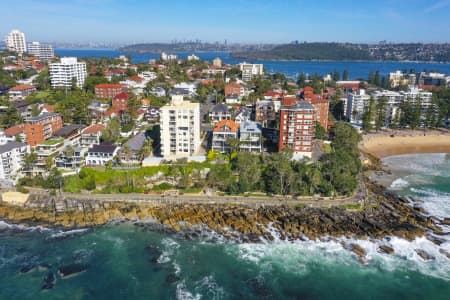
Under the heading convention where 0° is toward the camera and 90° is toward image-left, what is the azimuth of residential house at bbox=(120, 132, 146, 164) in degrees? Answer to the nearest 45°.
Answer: approximately 0°

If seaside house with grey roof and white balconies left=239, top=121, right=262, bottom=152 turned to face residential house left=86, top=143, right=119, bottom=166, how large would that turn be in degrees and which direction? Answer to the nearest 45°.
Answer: approximately 90° to its right

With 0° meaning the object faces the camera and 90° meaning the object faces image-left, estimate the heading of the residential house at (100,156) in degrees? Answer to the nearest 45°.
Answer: approximately 0°
